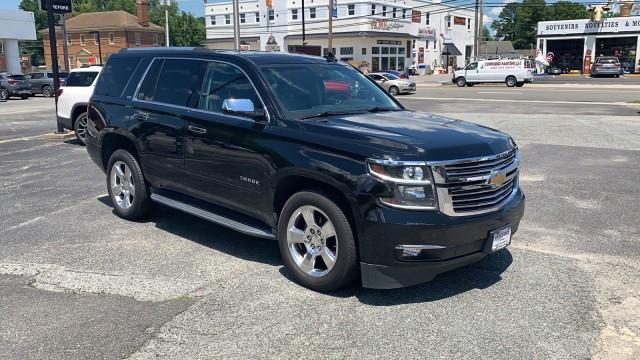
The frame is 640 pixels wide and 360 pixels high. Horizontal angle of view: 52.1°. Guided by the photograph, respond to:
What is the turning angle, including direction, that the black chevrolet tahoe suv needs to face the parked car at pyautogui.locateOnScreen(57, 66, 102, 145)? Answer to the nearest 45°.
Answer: approximately 180°

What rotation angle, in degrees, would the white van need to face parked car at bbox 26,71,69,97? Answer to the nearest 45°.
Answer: approximately 45° to its left

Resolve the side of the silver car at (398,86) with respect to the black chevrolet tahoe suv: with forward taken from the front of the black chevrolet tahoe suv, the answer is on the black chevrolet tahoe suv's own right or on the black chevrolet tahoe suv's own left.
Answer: on the black chevrolet tahoe suv's own left

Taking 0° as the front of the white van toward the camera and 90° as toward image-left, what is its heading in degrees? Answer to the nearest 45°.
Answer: approximately 90°

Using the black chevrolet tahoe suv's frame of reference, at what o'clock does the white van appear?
The white van is roughly at 8 o'clock from the black chevrolet tahoe suv.

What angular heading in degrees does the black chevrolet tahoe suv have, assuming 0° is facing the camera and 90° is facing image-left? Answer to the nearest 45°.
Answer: approximately 315°

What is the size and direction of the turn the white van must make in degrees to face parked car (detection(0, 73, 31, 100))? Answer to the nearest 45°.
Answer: approximately 45° to its left
